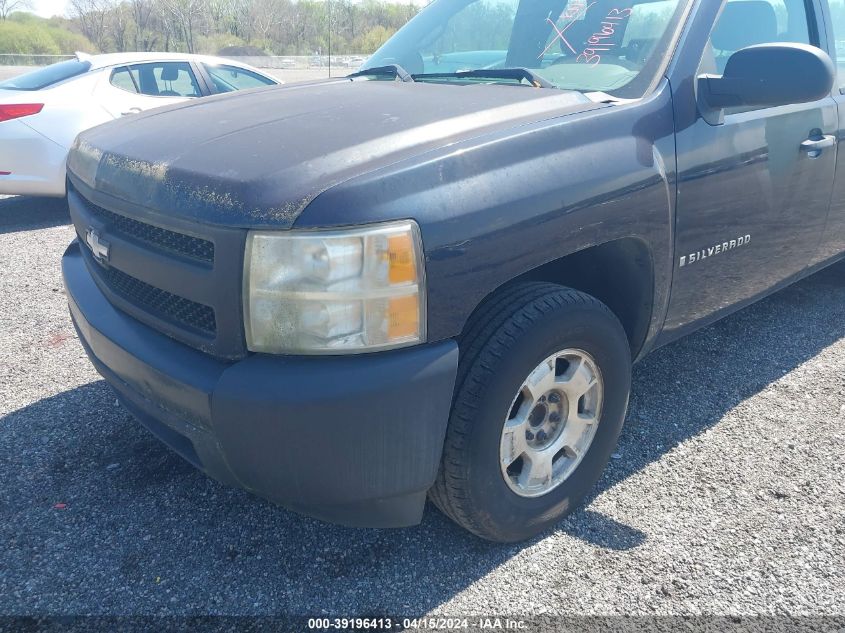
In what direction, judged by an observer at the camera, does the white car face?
facing away from the viewer and to the right of the viewer

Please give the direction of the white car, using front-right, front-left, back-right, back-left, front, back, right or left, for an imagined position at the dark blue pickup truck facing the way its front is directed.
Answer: right

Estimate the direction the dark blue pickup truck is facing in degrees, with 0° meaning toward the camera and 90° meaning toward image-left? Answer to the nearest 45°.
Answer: approximately 45°

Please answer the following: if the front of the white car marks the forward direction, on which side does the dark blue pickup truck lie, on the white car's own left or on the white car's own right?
on the white car's own right

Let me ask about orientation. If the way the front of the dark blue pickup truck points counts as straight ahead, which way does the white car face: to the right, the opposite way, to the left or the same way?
the opposite way
